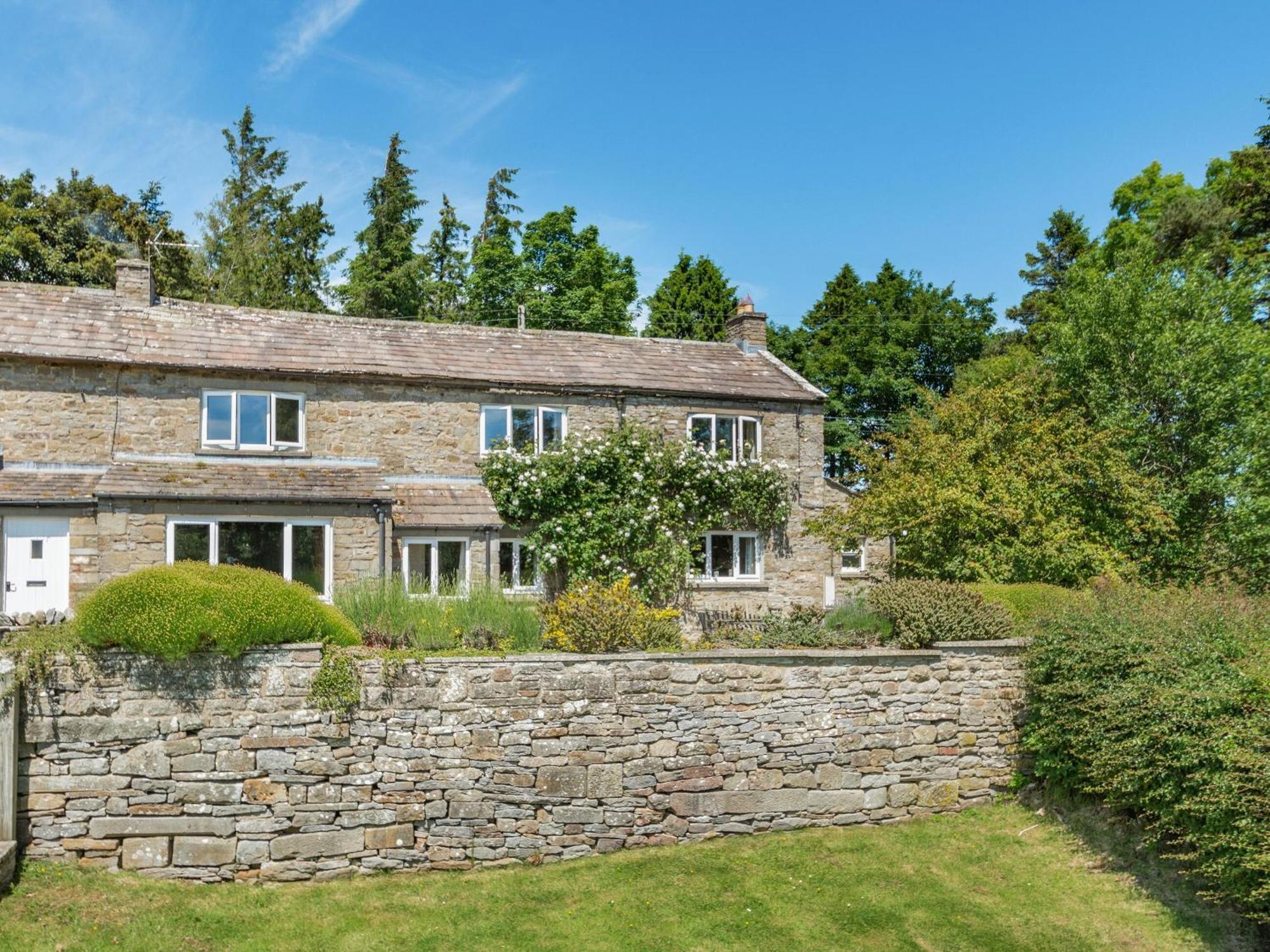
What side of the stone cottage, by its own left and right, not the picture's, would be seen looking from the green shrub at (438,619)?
front

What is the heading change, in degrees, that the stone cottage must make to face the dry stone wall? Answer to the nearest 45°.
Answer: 0° — it already faces it

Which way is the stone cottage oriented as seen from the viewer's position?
toward the camera

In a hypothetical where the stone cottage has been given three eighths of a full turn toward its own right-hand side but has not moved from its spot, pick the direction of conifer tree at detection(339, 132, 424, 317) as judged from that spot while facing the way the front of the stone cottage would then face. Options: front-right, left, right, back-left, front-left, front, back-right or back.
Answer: front-right

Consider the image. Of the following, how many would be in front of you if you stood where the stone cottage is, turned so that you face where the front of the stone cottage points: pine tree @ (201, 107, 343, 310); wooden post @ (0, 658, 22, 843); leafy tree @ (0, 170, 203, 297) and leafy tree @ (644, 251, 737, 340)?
1

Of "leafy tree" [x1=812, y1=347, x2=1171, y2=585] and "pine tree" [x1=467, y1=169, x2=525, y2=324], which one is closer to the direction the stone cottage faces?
the leafy tree

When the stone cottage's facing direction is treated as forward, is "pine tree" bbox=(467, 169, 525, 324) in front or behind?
behind

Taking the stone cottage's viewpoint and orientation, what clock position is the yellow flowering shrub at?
The yellow flowering shrub is roughly at 11 o'clock from the stone cottage.

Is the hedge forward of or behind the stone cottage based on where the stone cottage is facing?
forward

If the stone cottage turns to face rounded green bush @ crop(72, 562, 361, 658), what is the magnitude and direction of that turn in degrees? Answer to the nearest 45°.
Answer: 0° — it already faces it

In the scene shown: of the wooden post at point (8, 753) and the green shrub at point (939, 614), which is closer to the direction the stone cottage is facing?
the wooden post
